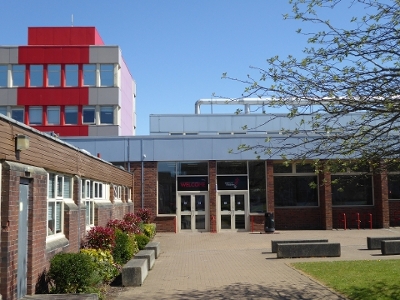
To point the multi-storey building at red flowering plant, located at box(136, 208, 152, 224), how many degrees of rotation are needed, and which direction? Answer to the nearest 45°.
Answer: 0° — it already faces it

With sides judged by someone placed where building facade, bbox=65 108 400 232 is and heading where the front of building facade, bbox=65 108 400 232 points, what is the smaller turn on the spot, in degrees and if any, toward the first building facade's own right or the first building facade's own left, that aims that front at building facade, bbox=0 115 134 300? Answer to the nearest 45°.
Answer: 0° — it already faces it

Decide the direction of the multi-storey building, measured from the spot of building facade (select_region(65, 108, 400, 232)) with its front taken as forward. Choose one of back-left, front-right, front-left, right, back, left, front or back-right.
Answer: back-right

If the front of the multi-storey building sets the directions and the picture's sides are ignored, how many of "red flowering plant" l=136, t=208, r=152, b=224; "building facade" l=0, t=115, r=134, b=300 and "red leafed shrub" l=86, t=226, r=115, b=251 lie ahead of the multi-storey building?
3

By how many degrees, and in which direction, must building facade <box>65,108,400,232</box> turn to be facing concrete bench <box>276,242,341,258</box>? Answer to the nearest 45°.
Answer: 0° — it already faces it

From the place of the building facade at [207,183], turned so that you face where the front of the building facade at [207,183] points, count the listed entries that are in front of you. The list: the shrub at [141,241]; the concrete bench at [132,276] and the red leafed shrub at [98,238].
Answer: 3

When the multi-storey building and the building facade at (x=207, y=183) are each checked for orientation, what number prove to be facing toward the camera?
2

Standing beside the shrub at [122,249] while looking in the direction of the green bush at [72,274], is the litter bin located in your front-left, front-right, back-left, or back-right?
back-left
